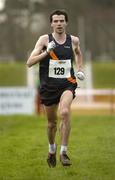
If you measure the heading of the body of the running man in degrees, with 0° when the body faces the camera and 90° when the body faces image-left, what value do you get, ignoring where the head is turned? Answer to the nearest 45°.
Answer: approximately 0°
